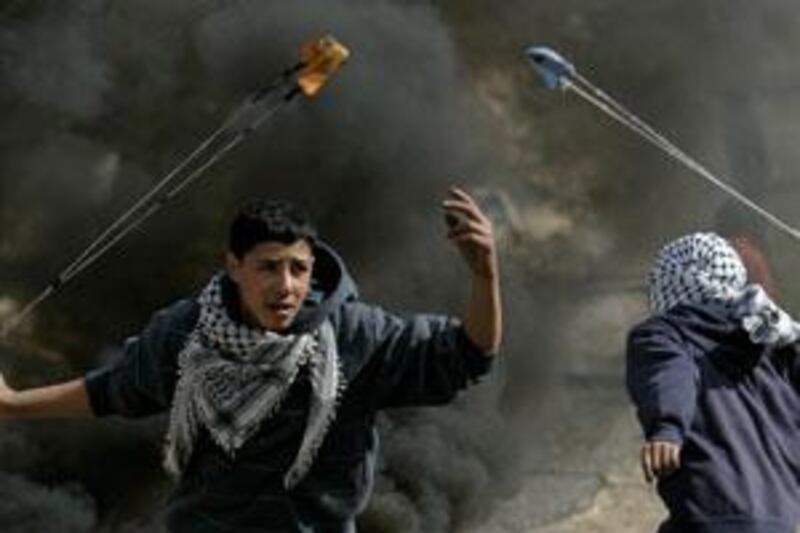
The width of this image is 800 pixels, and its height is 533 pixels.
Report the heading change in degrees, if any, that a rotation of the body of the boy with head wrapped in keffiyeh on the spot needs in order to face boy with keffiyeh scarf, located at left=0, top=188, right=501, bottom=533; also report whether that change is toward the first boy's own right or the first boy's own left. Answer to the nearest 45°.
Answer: approximately 45° to the first boy's own left

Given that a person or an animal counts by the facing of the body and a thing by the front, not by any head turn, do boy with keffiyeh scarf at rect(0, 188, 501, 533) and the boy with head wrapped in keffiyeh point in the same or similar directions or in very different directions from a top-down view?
very different directions

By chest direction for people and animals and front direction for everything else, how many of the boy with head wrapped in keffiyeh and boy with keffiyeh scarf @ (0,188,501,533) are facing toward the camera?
1

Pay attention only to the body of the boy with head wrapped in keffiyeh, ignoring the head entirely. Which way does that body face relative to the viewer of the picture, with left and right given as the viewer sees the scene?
facing away from the viewer and to the left of the viewer

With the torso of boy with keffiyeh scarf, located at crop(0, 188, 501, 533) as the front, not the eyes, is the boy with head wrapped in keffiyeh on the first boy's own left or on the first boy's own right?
on the first boy's own left

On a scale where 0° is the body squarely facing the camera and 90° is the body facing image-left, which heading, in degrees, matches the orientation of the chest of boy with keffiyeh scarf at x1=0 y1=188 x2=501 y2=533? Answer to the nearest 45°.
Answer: approximately 0°
